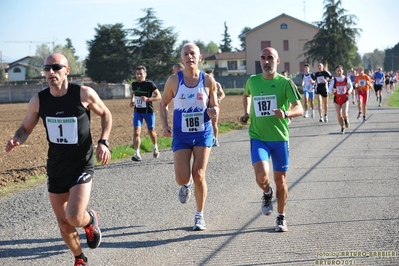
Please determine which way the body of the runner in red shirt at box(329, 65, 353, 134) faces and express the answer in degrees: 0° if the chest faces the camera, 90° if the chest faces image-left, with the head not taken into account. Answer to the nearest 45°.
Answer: approximately 0°
